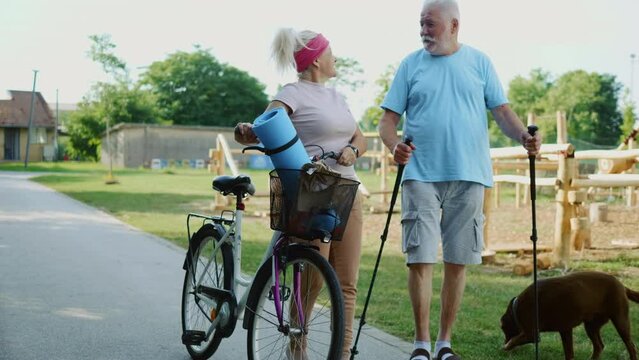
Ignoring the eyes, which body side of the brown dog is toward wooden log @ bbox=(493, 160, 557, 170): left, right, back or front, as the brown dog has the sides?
right

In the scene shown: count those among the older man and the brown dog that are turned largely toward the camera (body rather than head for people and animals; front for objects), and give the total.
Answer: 1

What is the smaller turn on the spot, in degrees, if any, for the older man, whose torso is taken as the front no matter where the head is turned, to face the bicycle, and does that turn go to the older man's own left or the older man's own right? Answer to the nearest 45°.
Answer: approximately 45° to the older man's own right

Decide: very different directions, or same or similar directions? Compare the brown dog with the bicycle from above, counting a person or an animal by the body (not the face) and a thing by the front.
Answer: very different directions

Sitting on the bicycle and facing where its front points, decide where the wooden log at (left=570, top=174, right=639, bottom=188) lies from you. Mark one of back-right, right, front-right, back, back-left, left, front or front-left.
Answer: left

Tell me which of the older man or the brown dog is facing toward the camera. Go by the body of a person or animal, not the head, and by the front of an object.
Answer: the older man

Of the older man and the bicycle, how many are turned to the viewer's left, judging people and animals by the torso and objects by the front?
0

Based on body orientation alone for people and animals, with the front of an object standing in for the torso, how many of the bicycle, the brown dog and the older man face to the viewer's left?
1

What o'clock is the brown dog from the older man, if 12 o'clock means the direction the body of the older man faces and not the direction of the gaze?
The brown dog is roughly at 8 o'clock from the older man.

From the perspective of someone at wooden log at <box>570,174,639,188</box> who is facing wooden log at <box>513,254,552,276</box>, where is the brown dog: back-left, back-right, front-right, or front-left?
front-left

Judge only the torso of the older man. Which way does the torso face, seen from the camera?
toward the camera

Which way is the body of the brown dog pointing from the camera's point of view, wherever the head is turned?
to the viewer's left

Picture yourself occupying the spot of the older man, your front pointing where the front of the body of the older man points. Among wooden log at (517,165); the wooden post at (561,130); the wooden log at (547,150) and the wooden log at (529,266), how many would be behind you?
4

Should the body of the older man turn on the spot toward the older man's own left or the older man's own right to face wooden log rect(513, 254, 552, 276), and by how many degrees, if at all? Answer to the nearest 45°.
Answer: approximately 180°
